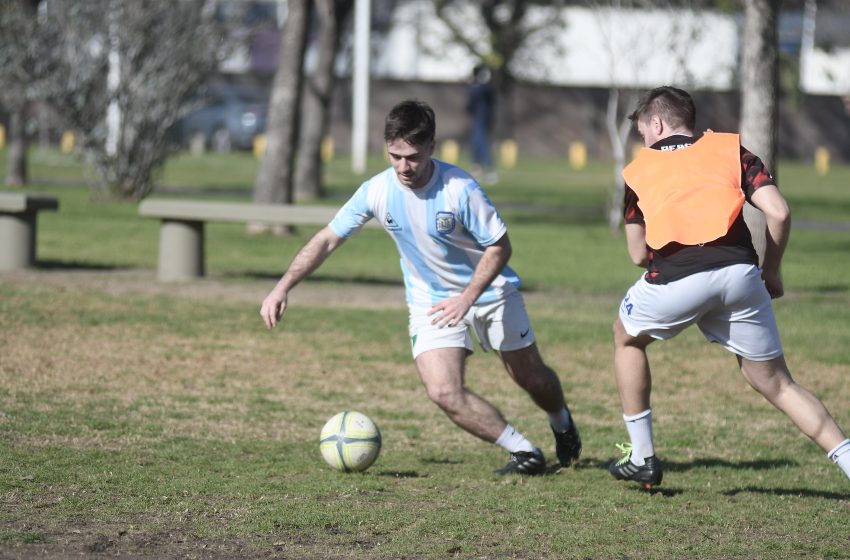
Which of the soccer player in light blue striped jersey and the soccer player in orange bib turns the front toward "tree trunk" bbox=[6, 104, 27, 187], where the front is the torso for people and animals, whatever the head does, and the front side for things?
the soccer player in orange bib

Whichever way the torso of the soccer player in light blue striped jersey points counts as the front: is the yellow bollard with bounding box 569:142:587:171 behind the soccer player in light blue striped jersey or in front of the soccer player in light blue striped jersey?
behind

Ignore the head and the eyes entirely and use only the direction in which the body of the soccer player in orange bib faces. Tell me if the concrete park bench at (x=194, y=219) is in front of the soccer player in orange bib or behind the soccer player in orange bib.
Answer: in front

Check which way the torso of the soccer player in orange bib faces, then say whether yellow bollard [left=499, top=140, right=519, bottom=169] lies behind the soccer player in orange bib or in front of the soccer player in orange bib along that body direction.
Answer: in front

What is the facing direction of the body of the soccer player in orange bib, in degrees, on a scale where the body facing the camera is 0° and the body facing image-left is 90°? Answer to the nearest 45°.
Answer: approximately 135°

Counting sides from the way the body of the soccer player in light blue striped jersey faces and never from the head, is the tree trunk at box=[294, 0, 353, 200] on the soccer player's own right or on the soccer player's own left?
on the soccer player's own right

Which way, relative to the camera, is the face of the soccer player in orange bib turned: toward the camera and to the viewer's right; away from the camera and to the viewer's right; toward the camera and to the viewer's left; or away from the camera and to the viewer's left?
away from the camera and to the viewer's left

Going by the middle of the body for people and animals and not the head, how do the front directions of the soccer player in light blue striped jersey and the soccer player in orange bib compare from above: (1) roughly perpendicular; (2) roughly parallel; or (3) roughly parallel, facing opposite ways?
roughly parallel, facing opposite ways

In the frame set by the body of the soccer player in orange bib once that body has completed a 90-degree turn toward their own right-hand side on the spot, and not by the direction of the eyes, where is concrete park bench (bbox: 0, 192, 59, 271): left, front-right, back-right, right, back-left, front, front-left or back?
left

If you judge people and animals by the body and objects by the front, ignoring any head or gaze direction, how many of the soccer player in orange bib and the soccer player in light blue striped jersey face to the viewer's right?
0

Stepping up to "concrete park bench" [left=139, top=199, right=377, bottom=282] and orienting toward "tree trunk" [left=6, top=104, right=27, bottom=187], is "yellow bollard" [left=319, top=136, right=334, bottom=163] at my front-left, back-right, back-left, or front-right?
front-right

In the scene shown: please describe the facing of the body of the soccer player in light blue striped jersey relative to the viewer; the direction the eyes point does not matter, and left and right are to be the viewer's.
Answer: facing the viewer and to the left of the viewer

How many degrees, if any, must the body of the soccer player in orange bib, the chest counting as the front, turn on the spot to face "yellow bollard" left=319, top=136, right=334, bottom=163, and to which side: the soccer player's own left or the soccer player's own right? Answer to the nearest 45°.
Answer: approximately 45° to the soccer player's own right

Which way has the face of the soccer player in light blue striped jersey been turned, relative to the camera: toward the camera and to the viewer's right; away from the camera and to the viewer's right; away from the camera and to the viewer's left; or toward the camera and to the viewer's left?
toward the camera and to the viewer's left
